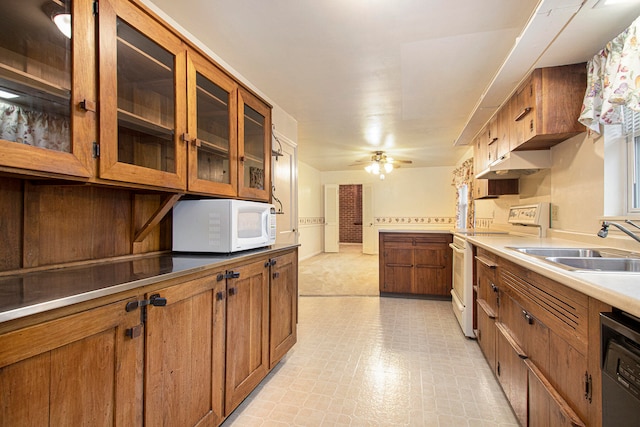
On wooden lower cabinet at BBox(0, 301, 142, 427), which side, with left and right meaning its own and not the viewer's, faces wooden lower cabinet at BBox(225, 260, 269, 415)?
left

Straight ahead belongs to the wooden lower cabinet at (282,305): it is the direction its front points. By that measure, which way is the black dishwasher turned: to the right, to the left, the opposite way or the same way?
the opposite way

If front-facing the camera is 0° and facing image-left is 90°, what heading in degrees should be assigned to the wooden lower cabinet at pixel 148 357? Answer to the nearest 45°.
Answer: approximately 315°

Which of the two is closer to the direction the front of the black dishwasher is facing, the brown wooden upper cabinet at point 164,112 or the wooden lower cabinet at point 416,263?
the brown wooden upper cabinet

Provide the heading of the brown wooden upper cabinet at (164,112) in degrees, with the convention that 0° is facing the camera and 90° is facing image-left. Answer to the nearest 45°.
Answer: approximately 315°

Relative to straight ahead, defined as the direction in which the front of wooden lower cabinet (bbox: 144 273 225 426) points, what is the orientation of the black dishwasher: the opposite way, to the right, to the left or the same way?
the opposite way

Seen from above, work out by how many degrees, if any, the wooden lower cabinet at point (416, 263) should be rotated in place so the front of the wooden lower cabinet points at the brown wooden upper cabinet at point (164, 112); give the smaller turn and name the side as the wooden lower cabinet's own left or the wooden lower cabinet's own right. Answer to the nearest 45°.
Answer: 0° — it already faces it

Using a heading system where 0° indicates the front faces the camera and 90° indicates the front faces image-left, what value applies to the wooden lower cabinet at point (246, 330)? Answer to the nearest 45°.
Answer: approximately 315°

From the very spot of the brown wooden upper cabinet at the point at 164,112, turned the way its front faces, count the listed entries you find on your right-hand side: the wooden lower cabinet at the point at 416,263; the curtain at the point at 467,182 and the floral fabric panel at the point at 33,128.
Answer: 1

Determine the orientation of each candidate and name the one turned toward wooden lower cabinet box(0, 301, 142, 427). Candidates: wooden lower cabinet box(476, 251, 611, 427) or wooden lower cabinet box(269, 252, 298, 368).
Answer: wooden lower cabinet box(476, 251, 611, 427)

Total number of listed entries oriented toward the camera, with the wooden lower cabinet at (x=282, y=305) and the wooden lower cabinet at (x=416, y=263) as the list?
1

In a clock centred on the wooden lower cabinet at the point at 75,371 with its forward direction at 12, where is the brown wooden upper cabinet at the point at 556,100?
The brown wooden upper cabinet is roughly at 11 o'clock from the wooden lower cabinet.

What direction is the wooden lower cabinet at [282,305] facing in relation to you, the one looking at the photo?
facing to the right of the viewer

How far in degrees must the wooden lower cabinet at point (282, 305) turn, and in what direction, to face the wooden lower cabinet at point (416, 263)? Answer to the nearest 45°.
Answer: approximately 45° to its left
